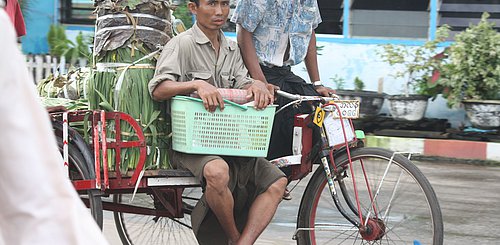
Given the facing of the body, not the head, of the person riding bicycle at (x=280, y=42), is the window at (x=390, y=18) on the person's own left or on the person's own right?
on the person's own left

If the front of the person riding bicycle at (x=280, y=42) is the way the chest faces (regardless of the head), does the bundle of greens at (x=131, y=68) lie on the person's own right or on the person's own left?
on the person's own right

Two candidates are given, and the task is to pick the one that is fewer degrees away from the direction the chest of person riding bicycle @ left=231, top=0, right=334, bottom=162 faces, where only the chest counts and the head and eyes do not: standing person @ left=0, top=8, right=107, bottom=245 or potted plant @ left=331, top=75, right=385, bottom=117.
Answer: the standing person

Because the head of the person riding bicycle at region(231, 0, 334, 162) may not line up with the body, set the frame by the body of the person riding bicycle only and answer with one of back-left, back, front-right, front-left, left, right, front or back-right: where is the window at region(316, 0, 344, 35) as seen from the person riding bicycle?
back-left

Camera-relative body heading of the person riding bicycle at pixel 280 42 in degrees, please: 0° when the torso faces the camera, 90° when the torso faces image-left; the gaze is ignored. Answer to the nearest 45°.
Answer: approximately 315°

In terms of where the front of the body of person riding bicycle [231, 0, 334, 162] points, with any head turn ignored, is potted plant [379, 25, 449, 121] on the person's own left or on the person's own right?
on the person's own left

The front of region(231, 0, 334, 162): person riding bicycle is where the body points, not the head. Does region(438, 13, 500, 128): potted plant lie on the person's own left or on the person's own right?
on the person's own left

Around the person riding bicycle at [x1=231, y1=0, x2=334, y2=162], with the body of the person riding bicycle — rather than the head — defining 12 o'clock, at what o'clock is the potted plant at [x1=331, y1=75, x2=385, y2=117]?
The potted plant is roughly at 8 o'clock from the person riding bicycle.

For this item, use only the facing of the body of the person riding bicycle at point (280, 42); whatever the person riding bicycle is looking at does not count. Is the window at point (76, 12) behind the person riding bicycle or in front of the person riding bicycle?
behind
